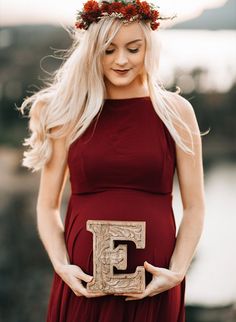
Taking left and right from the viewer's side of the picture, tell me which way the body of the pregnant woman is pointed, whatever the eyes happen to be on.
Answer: facing the viewer

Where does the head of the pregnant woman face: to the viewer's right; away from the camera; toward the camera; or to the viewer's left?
toward the camera
